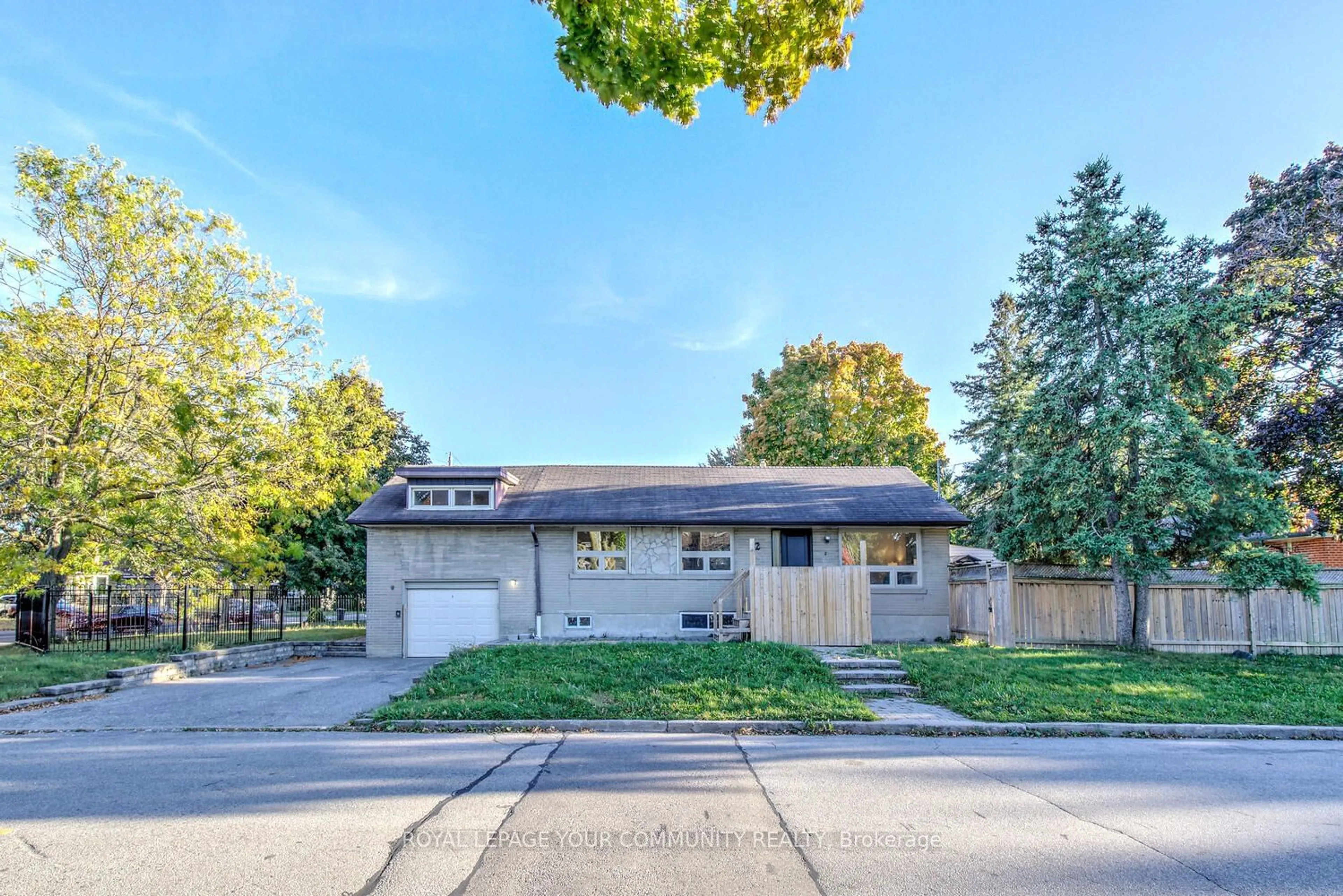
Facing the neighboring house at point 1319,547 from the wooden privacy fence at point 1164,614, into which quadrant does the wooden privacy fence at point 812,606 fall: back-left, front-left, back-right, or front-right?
back-left

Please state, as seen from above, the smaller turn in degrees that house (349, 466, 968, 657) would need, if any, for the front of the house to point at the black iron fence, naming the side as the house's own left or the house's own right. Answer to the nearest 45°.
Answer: approximately 90° to the house's own right

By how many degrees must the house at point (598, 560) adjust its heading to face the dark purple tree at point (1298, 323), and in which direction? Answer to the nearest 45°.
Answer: approximately 90° to its left

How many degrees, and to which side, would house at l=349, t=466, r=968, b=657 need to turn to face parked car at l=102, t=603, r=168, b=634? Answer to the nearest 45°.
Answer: approximately 90° to its right

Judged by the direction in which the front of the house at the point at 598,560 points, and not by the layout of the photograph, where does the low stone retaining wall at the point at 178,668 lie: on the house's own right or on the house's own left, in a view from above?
on the house's own right

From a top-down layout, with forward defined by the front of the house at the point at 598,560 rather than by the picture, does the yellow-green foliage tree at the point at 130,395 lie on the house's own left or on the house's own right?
on the house's own right

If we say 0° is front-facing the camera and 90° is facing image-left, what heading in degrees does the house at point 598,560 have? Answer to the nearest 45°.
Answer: approximately 0°

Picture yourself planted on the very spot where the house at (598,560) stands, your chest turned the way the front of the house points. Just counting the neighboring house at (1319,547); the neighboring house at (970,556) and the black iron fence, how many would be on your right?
1

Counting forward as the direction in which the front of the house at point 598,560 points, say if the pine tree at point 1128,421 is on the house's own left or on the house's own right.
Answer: on the house's own left

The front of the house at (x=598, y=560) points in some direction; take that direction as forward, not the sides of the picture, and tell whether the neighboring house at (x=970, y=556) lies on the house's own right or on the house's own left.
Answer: on the house's own left

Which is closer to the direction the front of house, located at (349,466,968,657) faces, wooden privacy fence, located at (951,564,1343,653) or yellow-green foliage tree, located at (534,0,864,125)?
the yellow-green foliage tree
